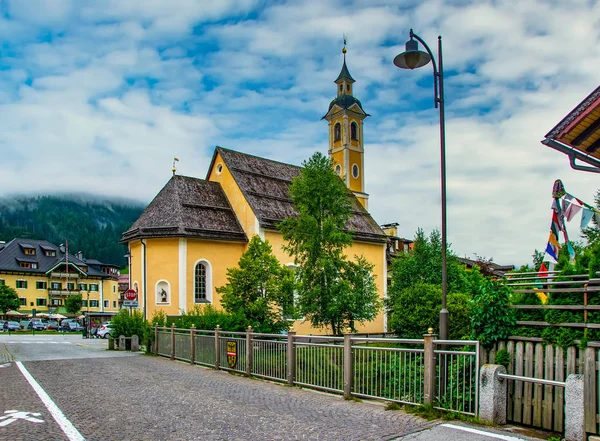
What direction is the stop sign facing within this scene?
toward the camera

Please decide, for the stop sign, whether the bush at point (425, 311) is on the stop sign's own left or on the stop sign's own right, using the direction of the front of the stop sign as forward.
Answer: on the stop sign's own left

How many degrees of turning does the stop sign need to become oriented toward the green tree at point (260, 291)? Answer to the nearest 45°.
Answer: approximately 45° to its left

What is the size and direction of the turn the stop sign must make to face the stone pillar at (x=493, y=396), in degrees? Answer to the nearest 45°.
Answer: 0° — it already faces it

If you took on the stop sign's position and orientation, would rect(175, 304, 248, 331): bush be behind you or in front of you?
in front
